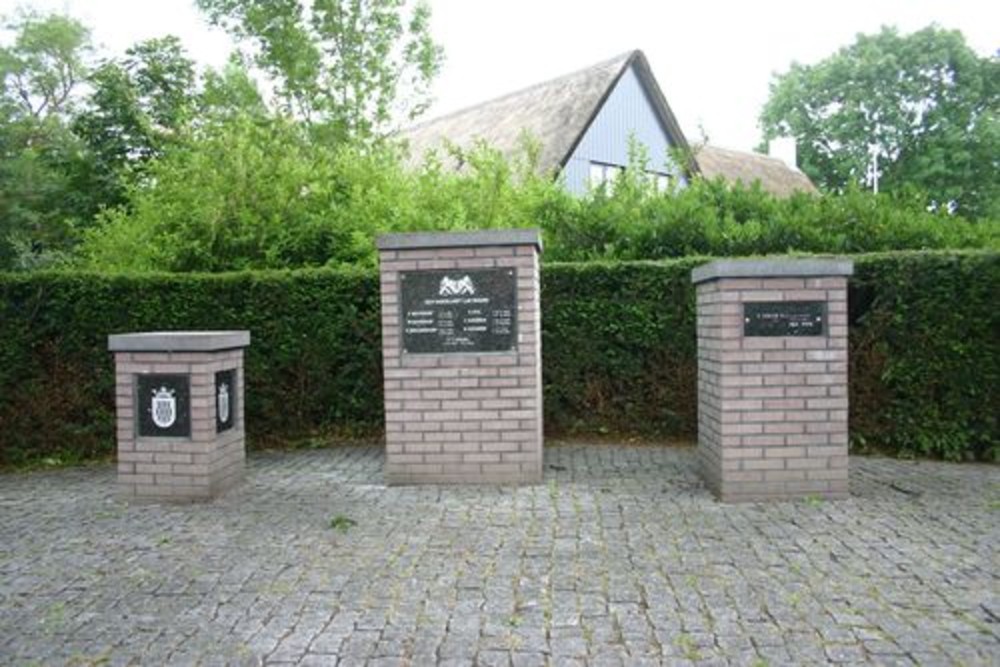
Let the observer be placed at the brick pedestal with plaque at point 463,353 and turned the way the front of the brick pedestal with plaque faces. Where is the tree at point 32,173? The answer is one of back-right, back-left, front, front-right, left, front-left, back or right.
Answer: back-right

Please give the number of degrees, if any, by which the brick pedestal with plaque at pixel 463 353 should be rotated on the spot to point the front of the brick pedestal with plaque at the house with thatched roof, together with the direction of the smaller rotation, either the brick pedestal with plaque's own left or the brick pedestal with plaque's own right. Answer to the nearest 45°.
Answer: approximately 180°

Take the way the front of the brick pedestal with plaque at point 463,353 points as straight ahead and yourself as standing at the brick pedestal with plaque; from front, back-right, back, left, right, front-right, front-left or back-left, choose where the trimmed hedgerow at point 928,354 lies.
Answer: left

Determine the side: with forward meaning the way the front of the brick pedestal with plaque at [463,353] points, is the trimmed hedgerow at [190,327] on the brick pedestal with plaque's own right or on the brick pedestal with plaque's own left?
on the brick pedestal with plaque's own right

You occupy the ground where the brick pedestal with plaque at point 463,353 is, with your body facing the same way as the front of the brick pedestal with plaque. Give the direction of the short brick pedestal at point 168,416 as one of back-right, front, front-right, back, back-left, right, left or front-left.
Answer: right

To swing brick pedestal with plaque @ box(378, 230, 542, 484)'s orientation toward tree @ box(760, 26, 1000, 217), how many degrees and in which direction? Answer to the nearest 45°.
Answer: approximately 135° to its left

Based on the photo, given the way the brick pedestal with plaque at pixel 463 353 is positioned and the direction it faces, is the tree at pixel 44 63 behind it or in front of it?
behind

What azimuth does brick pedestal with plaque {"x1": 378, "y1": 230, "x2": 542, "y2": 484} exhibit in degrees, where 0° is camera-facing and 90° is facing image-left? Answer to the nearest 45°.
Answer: approximately 0°

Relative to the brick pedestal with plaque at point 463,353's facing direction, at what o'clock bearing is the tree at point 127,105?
The tree is roughly at 5 o'clock from the brick pedestal with plaque.

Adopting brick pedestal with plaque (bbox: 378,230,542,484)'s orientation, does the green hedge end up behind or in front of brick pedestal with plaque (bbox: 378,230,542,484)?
behind
